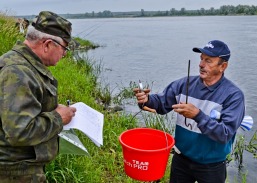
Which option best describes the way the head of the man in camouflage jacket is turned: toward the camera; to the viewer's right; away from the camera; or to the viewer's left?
to the viewer's right

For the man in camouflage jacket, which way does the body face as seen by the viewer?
to the viewer's right

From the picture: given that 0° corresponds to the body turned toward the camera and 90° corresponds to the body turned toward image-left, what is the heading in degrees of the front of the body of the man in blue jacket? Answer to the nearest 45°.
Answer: approximately 45°

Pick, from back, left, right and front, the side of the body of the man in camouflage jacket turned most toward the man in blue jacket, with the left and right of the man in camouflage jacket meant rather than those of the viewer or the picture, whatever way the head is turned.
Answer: front

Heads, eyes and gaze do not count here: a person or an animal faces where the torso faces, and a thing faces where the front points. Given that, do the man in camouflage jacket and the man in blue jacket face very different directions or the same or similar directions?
very different directions

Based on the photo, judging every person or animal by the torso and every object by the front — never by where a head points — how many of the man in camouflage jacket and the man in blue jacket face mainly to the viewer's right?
1

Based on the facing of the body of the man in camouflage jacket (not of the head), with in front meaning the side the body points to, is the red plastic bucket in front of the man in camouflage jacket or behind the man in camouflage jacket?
in front
